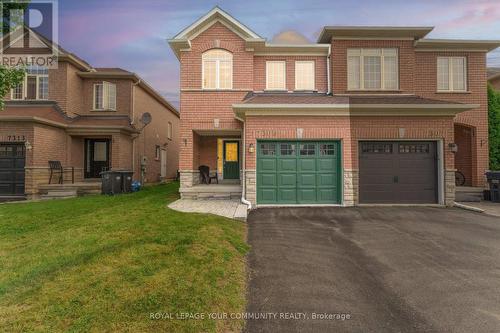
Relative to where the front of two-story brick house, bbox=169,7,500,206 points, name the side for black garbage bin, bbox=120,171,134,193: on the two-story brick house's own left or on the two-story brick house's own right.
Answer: on the two-story brick house's own right

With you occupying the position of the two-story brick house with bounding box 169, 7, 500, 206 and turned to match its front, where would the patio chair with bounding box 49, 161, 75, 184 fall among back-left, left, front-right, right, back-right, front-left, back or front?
right

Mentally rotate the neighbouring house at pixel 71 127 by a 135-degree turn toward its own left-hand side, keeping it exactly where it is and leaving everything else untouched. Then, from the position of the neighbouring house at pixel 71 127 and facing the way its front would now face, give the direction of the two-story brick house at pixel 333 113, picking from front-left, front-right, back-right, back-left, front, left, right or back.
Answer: right

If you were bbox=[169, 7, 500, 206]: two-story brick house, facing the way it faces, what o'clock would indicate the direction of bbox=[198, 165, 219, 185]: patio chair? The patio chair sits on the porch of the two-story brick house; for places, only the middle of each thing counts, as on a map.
The patio chair is roughly at 3 o'clock from the two-story brick house.

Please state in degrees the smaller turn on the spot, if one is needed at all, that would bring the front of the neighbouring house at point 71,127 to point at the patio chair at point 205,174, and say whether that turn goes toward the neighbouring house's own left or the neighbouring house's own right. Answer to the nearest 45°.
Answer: approximately 45° to the neighbouring house's own left

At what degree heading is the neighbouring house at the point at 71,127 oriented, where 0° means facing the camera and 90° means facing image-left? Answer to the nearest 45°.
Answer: approximately 0°

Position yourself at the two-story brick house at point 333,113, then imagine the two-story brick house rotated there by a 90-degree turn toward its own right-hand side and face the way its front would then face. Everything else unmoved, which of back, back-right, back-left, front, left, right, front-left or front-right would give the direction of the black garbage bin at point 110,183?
front
